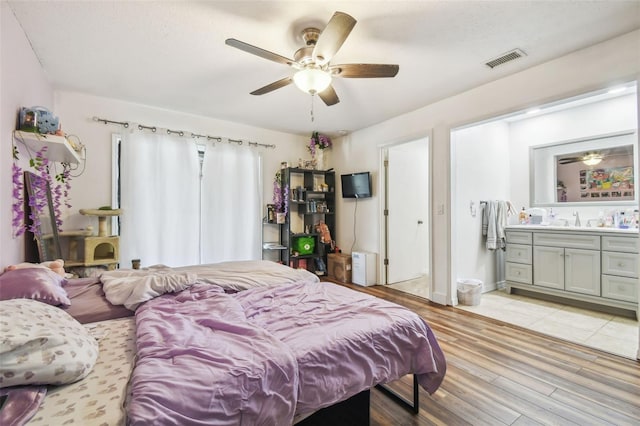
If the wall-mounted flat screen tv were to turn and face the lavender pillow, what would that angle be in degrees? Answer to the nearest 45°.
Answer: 0° — it already faces it

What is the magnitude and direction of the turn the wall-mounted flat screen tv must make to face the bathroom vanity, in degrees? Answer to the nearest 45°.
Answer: approximately 135° to its left

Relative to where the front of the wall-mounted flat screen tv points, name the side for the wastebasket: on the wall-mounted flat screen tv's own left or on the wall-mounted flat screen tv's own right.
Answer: on the wall-mounted flat screen tv's own left

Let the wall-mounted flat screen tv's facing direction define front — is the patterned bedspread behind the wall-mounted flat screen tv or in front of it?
in front

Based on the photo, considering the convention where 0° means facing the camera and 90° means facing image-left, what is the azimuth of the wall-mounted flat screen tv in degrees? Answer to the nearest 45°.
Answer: approximately 45°

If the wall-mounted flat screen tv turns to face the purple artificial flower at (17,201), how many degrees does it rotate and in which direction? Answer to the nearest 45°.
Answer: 0° — it already faces it

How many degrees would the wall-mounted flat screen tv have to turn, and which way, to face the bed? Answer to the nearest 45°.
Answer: approximately 45° to its left

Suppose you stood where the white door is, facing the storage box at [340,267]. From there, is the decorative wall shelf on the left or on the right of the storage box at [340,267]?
left

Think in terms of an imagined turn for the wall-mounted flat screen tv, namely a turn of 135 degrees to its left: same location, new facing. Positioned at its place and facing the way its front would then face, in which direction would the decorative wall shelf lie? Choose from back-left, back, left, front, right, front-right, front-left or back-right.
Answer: back-right
